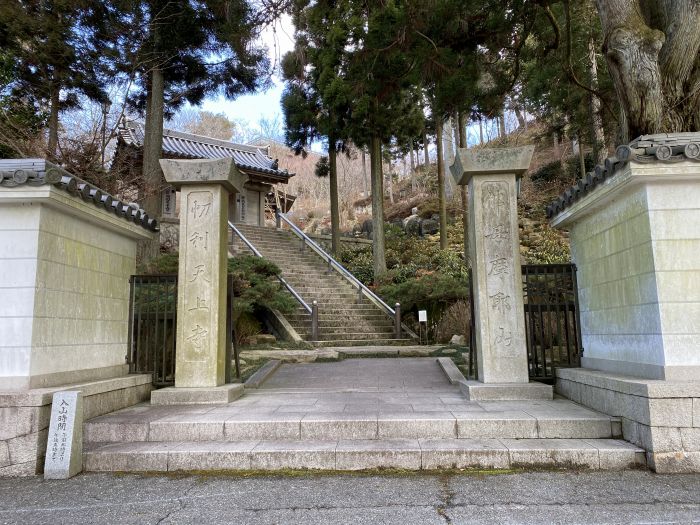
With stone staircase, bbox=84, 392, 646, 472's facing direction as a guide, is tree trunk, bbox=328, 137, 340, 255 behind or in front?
behind

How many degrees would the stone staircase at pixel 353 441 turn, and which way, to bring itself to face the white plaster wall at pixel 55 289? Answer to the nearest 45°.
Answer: approximately 90° to its right

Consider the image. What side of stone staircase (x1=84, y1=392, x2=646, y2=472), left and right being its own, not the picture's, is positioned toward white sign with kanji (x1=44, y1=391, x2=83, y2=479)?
right

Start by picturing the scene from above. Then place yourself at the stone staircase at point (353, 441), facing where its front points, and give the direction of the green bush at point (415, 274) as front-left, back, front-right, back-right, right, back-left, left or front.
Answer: back

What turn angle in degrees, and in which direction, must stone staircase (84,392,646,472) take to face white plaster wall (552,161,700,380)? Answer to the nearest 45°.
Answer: approximately 90° to its left

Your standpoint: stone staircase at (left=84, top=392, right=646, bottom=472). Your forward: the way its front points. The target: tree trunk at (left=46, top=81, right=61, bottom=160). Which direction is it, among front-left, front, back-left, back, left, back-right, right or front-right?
back-right

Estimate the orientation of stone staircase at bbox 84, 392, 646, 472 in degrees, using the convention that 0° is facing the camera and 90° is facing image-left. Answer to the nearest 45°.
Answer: approximately 0°

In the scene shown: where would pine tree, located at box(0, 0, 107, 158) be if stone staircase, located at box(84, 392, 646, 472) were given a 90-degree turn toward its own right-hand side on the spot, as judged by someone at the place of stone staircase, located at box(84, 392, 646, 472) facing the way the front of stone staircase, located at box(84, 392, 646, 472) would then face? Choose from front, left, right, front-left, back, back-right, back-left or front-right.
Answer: front-right
